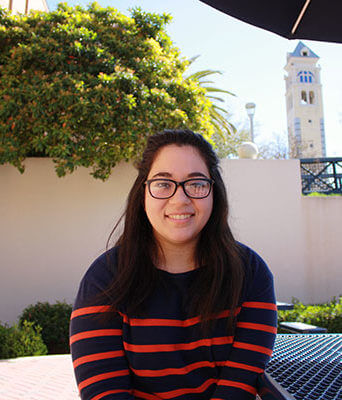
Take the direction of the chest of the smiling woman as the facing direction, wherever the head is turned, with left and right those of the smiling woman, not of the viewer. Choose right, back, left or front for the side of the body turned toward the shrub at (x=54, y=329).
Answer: back

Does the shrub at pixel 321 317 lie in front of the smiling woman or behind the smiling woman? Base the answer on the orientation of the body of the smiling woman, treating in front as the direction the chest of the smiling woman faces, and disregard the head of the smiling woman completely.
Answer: behind

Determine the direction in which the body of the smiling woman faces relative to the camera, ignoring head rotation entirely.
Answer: toward the camera

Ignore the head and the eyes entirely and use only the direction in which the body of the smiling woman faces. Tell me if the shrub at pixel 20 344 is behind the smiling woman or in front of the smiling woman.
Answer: behind

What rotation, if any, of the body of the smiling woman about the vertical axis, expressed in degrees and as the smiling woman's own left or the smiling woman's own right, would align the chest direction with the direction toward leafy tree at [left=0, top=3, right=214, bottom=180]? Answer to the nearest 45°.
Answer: approximately 180°

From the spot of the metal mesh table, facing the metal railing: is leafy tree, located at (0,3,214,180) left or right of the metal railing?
left

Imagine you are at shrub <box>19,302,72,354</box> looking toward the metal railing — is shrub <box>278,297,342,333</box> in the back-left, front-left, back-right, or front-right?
front-right

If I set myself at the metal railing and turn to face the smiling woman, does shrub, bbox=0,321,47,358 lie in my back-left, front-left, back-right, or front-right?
front-right
